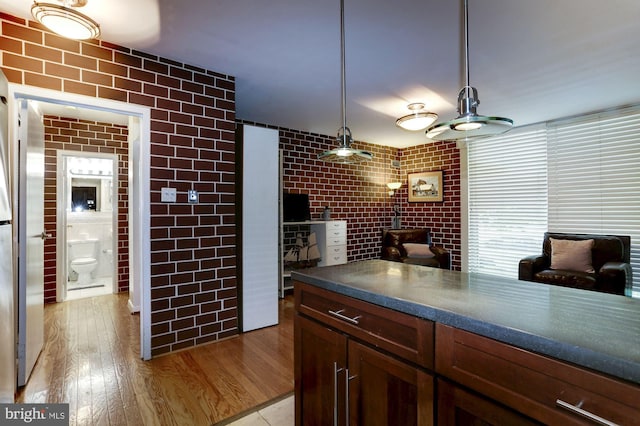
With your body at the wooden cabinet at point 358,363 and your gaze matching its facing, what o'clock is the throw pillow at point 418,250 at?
The throw pillow is roughly at 5 o'clock from the wooden cabinet.

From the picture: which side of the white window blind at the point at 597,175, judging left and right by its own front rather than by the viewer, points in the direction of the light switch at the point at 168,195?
front

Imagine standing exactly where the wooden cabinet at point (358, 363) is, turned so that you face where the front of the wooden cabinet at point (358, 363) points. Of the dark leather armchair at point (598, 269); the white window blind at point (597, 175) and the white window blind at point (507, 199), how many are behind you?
3

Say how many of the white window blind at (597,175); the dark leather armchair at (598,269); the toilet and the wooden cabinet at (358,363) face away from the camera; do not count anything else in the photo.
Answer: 0

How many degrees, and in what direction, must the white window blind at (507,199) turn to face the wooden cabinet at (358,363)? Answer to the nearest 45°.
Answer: approximately 45° to its left

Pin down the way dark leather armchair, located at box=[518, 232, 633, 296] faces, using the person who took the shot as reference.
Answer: facing the viewer and to the left of the viewer

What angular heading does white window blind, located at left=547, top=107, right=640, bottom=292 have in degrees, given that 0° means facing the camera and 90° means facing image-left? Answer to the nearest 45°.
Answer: approximately 45°

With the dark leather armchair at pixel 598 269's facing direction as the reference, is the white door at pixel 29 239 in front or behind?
in front

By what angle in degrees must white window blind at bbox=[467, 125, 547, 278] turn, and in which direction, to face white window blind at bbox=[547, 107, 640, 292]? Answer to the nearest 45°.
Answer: approximately 135° to its left

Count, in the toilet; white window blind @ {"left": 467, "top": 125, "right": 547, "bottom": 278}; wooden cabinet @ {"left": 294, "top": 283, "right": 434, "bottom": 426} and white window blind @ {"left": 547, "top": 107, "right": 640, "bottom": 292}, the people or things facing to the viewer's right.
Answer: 0

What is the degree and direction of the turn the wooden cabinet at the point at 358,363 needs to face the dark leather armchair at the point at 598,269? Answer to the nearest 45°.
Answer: approximately 180°

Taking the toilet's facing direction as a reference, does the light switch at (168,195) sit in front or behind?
in front

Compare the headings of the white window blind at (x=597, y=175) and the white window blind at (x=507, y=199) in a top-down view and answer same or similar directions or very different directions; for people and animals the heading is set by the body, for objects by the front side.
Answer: same or similar directions

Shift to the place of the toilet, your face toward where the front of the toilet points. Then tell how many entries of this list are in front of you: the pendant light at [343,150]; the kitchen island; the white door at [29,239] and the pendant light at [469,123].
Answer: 4

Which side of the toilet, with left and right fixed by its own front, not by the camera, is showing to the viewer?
front
